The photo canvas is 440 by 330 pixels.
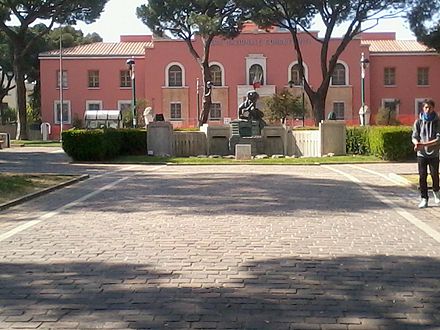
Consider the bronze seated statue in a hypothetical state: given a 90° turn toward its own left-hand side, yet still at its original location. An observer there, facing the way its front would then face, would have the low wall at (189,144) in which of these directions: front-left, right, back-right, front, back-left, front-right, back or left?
back-left

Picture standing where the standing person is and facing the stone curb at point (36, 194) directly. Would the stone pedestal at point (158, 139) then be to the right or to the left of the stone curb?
right

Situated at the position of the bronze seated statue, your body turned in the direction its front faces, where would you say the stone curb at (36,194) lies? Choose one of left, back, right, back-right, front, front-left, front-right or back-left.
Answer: front-right

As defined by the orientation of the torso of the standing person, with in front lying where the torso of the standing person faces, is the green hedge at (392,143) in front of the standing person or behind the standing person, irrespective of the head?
behind

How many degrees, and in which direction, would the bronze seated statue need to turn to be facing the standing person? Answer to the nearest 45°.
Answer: approximately 45° to its right

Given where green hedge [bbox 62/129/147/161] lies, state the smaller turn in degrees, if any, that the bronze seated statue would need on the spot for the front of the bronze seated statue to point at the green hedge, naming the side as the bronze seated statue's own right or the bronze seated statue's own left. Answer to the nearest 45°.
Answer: approximately 90° to the bronze seated statue's own right

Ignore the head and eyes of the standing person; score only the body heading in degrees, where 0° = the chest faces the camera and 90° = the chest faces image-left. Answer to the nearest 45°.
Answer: approximately 0°

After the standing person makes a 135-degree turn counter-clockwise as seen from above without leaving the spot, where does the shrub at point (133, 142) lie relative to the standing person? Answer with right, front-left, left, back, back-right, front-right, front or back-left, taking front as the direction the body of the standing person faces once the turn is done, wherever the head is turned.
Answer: left

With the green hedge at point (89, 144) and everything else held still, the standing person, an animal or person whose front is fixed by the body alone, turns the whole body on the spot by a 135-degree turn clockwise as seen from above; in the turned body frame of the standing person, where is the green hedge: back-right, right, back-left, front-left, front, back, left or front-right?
front
